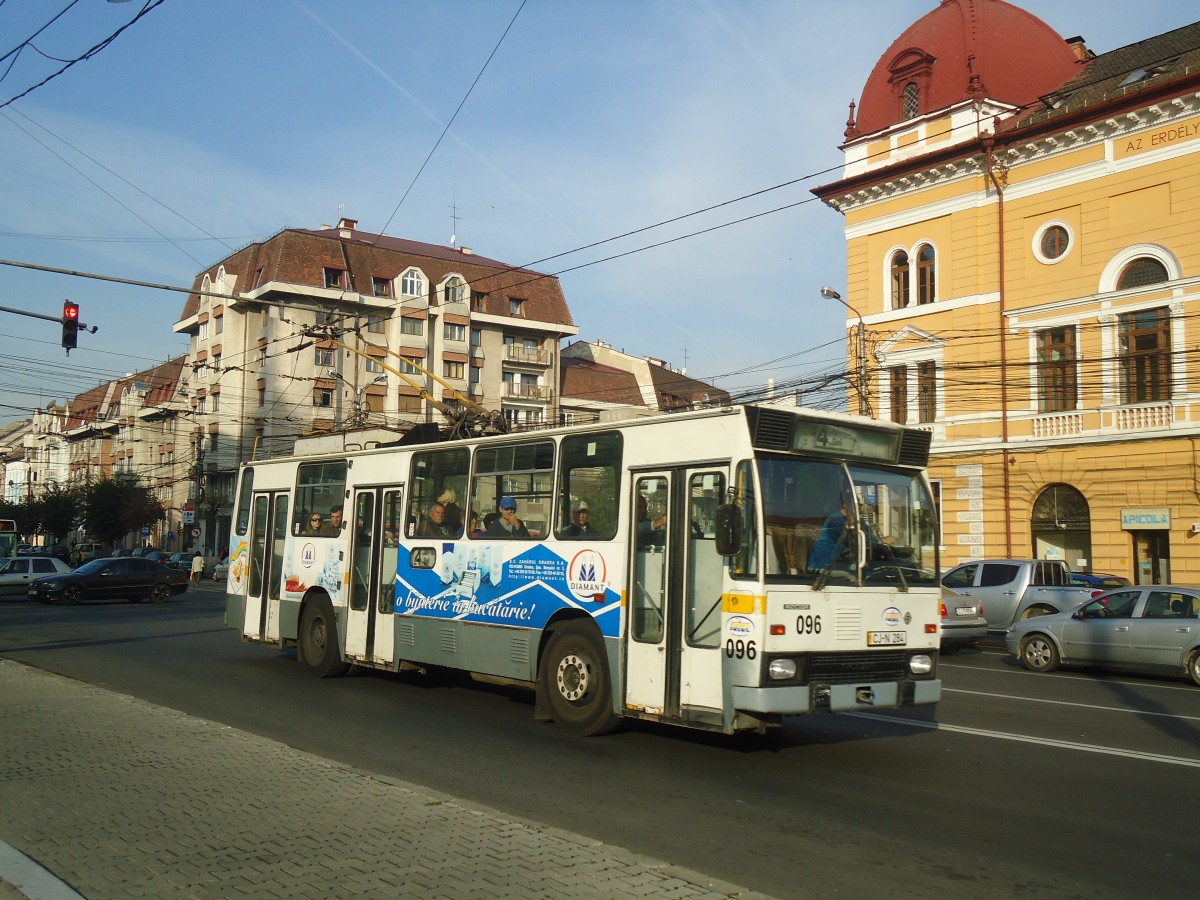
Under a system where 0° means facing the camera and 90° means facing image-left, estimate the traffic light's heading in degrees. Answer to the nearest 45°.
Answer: approximately 0°

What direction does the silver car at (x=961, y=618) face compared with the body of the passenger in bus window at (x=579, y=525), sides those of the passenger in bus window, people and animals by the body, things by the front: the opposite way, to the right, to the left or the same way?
the opposite way

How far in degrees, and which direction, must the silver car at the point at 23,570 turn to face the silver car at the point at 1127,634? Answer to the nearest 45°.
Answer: approximately 135° to its left

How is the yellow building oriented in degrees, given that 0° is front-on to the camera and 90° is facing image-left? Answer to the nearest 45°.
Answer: approximately 45°

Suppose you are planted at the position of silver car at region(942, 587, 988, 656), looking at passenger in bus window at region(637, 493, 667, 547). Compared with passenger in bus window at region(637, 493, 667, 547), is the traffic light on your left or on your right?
right

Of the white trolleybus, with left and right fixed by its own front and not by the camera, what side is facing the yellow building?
left

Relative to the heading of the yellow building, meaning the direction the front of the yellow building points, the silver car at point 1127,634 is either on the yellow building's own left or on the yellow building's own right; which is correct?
on the yellow building's own left

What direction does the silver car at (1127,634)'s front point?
to the viewer's left

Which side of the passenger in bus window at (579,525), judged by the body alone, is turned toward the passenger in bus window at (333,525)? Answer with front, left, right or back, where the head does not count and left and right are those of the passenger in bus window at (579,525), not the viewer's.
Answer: back

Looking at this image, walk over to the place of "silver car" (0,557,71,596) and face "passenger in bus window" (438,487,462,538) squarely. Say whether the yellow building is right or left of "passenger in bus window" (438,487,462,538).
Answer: left

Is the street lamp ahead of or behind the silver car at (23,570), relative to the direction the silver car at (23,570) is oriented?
behind

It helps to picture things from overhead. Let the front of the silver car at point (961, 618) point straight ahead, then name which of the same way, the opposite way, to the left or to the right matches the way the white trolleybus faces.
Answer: the opposite way

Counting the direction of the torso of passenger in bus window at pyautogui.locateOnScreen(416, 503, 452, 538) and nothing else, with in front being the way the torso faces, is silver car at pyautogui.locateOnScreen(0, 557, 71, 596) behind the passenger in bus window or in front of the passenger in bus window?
behind
